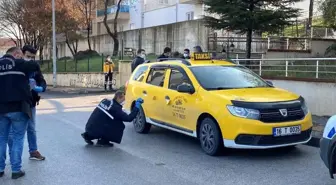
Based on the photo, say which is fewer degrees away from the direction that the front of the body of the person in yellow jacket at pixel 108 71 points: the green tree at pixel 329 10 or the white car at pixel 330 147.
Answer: the white car

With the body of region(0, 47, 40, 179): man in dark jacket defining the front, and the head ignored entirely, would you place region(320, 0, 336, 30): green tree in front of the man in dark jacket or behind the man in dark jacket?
in front

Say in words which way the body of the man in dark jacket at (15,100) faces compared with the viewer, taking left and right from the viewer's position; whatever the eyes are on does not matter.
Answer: facing away from the viewer and to the right of the viewer

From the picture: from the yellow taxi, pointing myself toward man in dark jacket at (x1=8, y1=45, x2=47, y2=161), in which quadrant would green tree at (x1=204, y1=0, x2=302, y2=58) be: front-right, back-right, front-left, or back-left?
back-right

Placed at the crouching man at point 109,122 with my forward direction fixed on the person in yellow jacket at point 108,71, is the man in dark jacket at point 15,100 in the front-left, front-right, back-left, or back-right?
back-left

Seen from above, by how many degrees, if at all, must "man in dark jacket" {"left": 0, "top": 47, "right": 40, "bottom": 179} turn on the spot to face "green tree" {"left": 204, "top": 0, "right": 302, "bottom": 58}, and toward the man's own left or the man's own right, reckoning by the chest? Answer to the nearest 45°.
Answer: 0° — they already face it

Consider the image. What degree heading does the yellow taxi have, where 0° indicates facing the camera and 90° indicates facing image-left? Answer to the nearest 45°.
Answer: approximately 315°

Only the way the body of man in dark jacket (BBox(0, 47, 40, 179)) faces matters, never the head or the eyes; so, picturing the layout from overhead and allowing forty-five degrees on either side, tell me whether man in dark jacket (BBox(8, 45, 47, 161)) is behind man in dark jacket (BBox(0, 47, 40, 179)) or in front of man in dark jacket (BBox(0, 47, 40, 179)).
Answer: in front

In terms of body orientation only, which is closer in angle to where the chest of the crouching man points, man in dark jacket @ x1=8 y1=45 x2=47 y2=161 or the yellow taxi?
the yellow taxi

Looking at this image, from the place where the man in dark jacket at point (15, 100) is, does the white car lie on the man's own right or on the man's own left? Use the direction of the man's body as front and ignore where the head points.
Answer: on the man's own right

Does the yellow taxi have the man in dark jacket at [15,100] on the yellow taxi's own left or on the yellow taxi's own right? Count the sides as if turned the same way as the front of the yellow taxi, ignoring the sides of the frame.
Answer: on the yellow taxi's own right

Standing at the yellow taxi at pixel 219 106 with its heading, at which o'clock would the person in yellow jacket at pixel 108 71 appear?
The person in yellow jacket is roughly at 7 o'clock from the yellow taxi.
